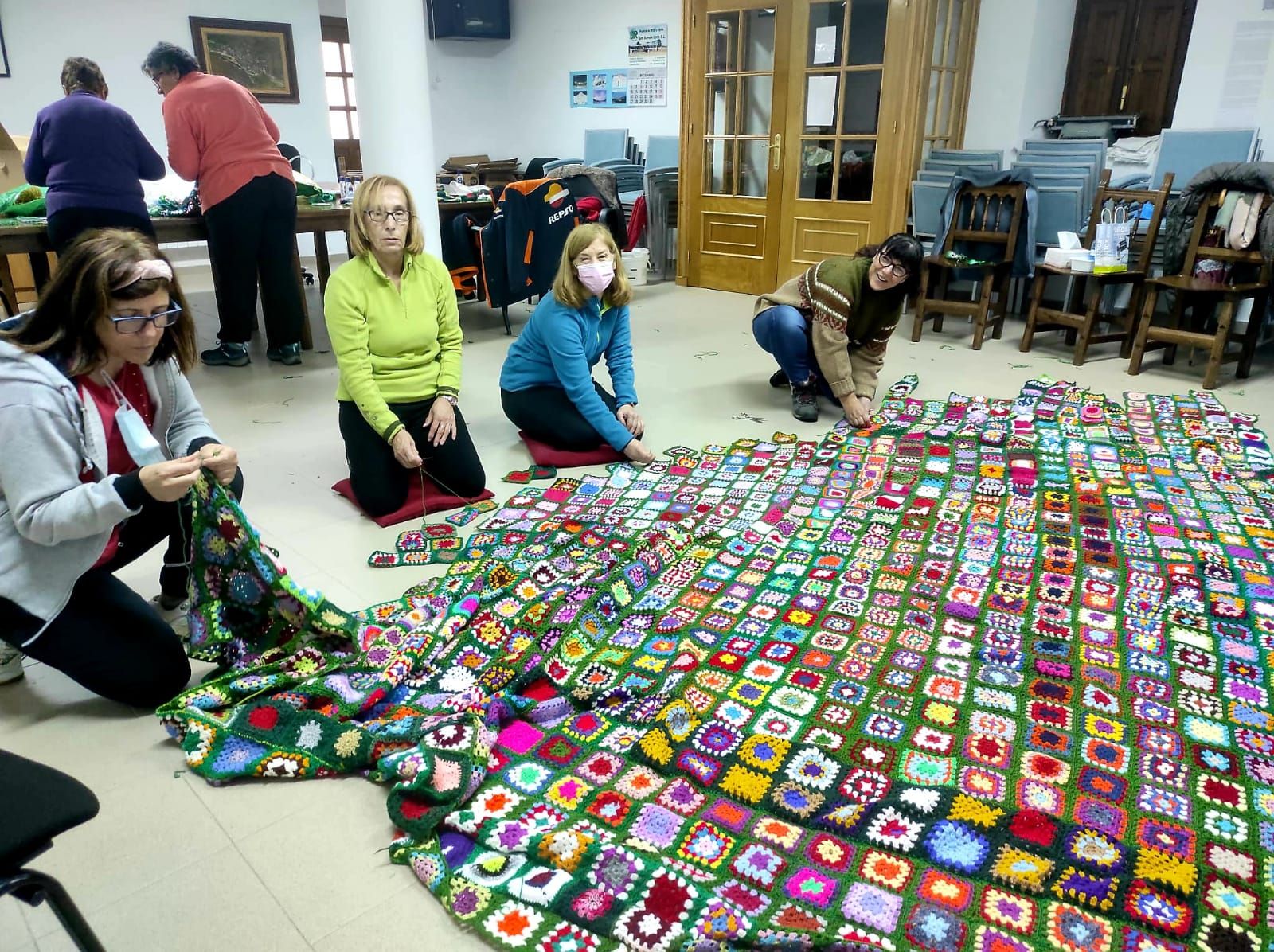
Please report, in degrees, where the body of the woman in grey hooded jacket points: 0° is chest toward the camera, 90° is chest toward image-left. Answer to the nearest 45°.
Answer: approximately 315°

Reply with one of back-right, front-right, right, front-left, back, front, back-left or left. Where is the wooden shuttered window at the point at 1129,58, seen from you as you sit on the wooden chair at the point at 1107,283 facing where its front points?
back-right

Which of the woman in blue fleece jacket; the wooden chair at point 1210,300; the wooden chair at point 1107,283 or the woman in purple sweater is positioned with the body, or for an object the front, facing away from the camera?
the woman in purple sweater

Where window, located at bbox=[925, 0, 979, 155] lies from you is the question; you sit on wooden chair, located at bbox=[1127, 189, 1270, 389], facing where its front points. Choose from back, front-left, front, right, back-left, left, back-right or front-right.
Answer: right

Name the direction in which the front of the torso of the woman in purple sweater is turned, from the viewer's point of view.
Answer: away from the camera

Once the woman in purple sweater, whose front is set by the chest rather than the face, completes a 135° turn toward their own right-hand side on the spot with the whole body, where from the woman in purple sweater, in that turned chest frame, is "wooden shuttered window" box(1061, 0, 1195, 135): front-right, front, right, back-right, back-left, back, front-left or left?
front-left

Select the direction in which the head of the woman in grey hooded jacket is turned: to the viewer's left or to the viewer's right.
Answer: to the viewer's right

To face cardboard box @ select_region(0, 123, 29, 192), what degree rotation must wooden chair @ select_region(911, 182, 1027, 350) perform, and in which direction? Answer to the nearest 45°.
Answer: approximately 45° to its right

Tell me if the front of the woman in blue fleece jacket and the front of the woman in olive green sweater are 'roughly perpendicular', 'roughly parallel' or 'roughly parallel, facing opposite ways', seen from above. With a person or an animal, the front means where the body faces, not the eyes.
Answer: roughly parallel

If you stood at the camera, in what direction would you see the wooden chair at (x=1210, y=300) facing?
facing the viewer and to the left of the viewer

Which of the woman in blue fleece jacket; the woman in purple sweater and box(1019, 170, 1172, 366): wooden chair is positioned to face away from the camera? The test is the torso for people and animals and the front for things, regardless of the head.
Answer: the woman in purple sweater

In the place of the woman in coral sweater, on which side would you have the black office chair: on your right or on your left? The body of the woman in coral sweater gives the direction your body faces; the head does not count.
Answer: on your left

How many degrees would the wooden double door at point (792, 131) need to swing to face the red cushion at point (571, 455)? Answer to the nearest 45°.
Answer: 0° — it already faces it

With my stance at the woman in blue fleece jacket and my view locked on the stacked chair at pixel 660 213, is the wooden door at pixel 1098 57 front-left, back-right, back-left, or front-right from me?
front-right

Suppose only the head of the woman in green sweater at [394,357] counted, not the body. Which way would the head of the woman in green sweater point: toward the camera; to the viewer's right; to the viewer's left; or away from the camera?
toward the camera

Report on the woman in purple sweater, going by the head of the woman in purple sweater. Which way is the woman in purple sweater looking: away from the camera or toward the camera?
away from the camera
